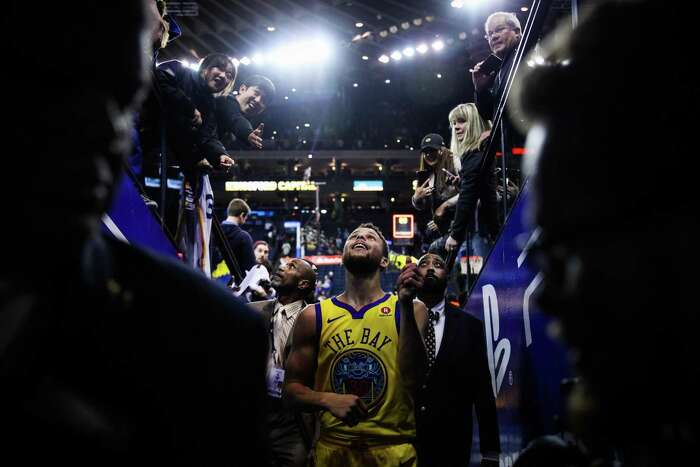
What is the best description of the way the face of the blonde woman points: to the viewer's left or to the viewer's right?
to the viewer's left

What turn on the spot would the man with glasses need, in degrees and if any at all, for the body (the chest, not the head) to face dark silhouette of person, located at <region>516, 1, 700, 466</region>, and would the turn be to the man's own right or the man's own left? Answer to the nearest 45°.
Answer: approximately 45° to the man's own left

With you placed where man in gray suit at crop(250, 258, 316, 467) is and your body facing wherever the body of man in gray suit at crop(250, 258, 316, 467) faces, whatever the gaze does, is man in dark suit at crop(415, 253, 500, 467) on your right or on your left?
on your left

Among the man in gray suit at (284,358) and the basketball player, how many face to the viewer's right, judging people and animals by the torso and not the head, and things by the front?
0

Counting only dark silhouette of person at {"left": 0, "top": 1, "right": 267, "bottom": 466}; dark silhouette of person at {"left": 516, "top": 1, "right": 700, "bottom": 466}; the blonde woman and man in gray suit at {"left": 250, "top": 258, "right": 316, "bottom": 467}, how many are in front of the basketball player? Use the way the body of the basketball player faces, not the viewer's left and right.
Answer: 2

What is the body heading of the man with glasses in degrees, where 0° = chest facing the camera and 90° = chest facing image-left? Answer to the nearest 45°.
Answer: approximately 45°

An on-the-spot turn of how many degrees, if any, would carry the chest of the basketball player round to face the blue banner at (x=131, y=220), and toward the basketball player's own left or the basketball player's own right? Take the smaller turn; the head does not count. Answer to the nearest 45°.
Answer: approximately 90° to the basketball player's own right

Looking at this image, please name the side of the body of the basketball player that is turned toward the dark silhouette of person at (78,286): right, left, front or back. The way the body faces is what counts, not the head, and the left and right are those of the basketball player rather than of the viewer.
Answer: front

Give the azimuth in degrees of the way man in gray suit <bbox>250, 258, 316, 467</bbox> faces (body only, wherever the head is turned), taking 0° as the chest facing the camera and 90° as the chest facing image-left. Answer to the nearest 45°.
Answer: approximately 45°
